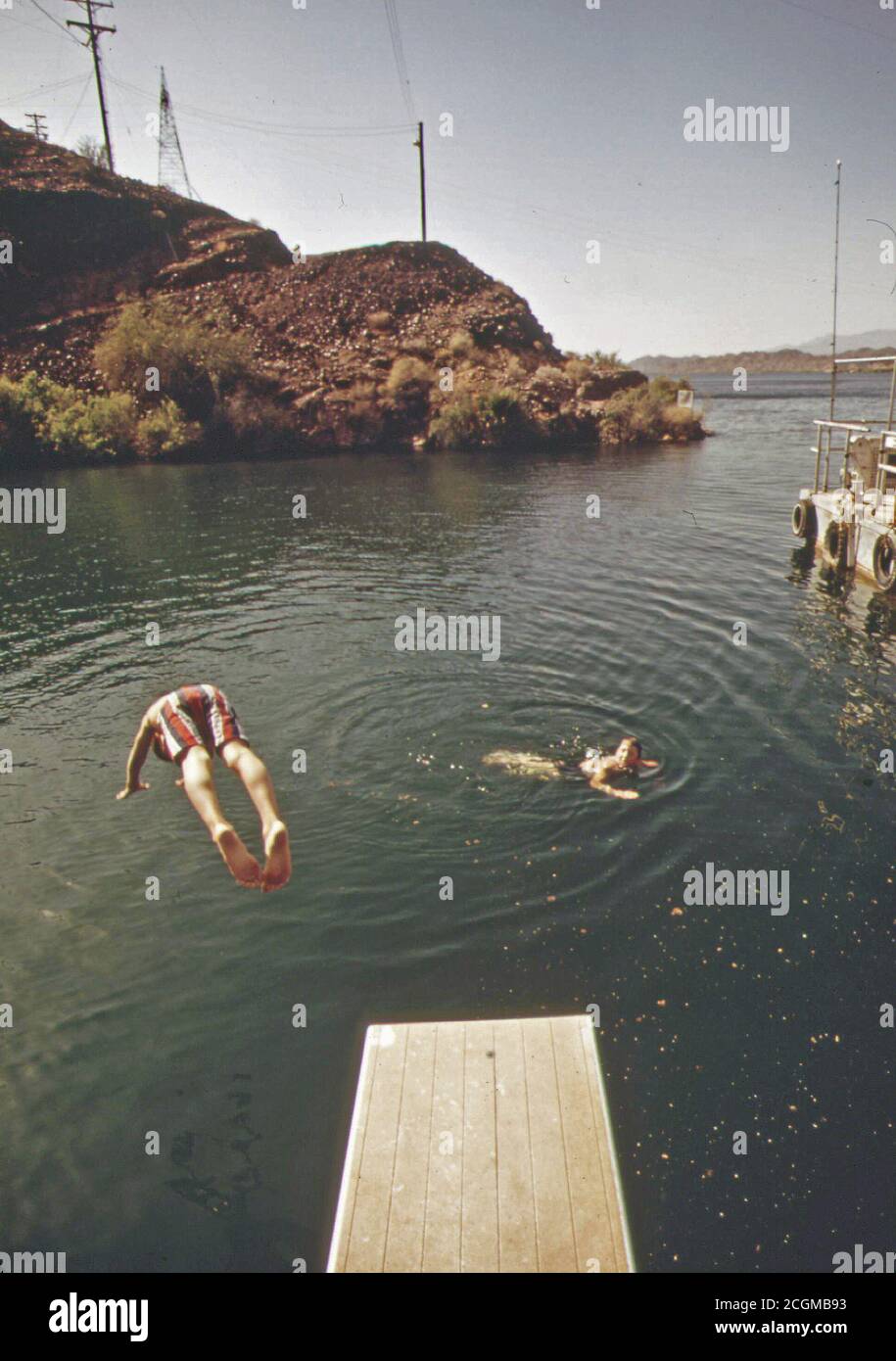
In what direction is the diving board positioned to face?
away from the camera

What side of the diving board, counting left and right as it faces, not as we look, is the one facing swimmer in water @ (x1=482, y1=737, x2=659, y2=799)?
front
